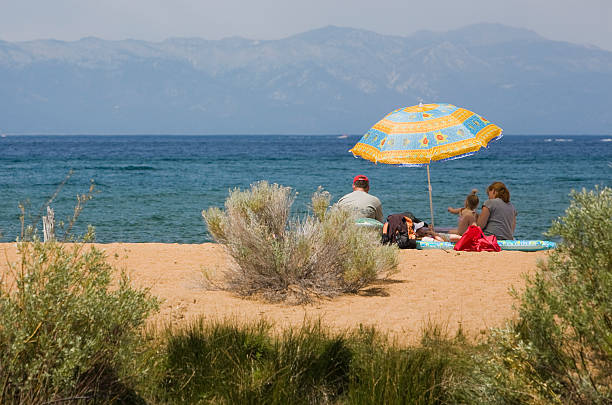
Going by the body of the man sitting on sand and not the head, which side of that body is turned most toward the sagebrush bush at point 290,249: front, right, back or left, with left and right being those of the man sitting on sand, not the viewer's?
back

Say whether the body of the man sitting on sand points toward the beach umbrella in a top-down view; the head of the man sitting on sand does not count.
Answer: no

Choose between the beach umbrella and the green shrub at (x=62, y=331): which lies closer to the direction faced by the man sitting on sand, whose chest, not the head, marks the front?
the beach umbrella

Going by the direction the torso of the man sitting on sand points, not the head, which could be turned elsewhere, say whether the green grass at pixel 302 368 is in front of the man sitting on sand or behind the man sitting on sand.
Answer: behind

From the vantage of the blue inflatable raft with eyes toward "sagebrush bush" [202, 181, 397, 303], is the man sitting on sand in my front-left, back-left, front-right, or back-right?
front-right

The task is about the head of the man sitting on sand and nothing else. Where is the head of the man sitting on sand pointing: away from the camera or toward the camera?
away from the camera

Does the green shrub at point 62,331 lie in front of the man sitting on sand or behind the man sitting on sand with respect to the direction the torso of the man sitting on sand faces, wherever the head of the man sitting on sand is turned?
behind

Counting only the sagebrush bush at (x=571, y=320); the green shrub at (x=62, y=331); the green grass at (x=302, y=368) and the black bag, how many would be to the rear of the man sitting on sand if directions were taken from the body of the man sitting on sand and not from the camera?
3

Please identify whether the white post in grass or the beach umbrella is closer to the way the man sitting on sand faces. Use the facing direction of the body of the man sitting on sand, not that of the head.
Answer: the beach umbrella

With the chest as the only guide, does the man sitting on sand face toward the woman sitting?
no

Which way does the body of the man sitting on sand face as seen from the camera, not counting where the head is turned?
away from the camera

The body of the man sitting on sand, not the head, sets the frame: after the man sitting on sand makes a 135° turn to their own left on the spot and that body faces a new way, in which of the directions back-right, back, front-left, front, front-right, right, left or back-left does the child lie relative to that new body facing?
back

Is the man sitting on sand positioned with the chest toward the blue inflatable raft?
no

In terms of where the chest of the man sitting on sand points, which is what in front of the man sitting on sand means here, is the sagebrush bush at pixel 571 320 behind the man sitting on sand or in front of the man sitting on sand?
behind
